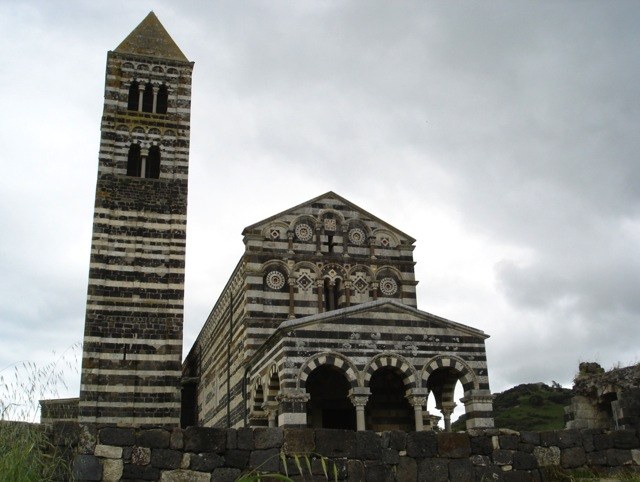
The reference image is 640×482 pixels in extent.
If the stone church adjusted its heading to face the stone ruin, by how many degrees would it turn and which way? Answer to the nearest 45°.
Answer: approximately 45° to its left

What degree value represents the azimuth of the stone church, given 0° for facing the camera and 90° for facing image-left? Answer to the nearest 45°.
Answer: approximately 0°
